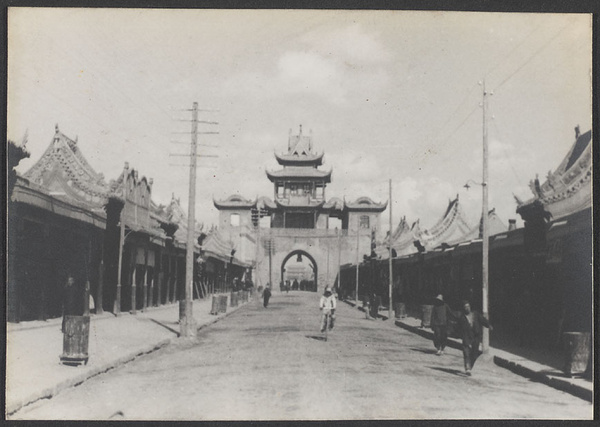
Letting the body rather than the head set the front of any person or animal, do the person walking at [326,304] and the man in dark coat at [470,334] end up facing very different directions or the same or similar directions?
same or similar directions

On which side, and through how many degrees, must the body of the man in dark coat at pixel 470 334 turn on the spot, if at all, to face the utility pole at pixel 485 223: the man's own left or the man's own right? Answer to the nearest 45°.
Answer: approximately 180°

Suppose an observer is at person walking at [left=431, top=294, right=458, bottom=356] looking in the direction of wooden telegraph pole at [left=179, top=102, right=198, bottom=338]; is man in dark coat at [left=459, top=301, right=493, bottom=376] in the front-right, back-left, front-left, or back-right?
back-left

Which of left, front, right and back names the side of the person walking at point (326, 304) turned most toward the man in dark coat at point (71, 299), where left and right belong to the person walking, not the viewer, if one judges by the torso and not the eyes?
right

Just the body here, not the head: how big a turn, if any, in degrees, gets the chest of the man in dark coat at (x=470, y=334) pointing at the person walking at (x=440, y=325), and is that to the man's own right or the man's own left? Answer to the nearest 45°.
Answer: approximately 180°

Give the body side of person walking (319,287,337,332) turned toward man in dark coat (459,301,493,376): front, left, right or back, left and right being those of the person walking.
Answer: front

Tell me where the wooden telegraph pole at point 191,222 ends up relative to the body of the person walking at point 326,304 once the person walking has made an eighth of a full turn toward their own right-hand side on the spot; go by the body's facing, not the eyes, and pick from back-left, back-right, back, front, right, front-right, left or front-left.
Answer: front-right

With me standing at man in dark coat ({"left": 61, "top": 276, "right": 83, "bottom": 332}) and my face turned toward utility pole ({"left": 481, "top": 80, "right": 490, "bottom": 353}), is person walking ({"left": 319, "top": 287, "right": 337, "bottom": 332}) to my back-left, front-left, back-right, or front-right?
front-left

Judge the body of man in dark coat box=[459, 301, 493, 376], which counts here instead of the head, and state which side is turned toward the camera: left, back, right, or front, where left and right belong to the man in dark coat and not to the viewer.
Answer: front

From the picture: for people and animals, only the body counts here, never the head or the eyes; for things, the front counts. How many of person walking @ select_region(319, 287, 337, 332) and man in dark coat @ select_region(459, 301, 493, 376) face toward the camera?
2

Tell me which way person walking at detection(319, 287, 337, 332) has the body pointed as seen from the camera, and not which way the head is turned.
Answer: toward the camera
